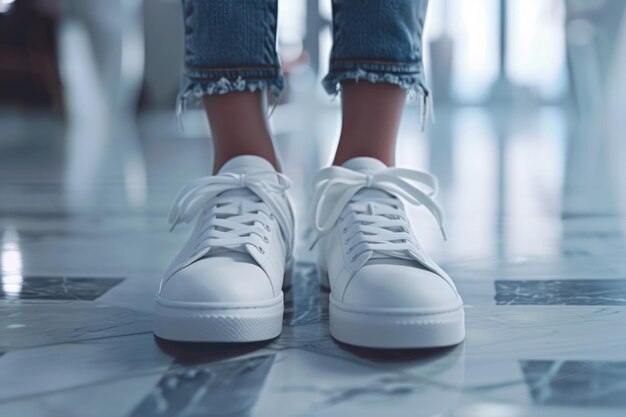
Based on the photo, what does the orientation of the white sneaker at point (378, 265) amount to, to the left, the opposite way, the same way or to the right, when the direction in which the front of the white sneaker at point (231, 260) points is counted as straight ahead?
the same way

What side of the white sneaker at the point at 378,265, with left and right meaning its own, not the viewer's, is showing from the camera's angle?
front

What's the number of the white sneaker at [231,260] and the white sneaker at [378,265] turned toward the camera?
2

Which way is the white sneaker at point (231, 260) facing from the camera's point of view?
toward the camera
